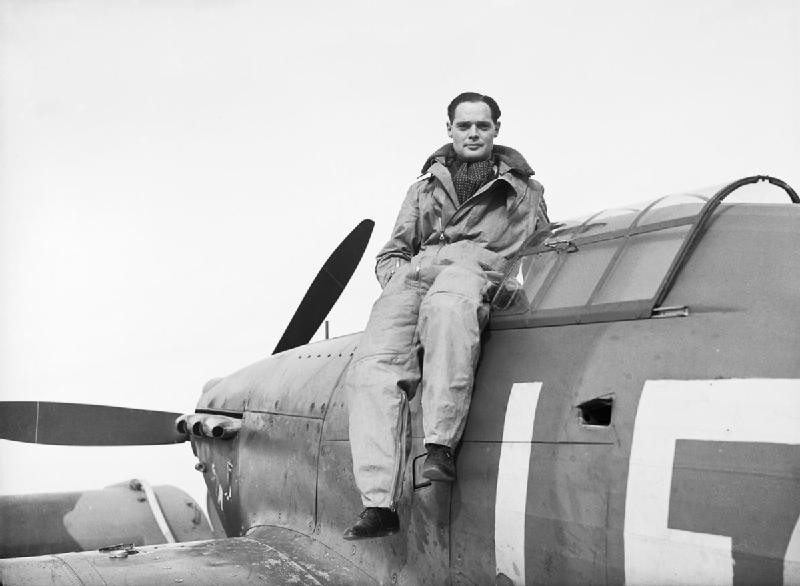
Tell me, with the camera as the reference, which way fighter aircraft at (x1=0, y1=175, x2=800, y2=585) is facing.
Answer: facing away from the viewer and to the left of the viewer

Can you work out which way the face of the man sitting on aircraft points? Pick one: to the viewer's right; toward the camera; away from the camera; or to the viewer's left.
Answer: toward the camera

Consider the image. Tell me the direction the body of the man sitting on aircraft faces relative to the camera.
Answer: toward the camera
